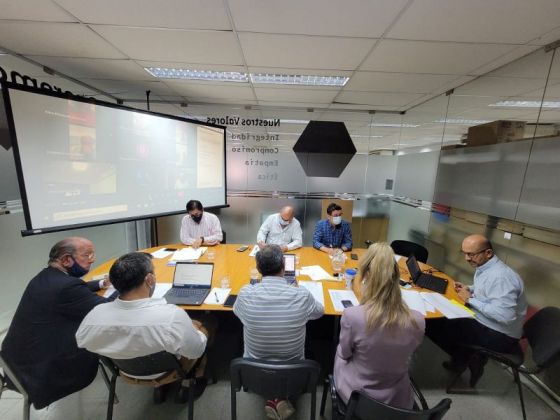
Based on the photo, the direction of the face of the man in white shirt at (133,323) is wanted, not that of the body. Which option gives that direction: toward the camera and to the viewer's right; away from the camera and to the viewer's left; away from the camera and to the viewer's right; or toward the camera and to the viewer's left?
away from the camera and to the viewer's right

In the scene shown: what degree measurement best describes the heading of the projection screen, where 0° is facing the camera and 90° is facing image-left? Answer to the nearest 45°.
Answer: approximately 315°

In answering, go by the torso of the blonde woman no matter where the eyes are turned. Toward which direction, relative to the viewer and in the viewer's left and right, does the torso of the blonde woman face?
facing away from the viewer

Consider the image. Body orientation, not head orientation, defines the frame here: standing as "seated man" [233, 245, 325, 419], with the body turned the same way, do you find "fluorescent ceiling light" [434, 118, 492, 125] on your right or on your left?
on your right

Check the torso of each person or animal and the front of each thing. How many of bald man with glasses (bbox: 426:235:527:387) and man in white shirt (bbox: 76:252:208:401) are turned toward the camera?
0

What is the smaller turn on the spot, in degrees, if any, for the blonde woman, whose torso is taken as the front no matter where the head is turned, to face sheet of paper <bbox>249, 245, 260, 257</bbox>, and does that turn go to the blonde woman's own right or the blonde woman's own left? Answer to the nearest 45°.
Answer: approximately 45° to the blonde woman's own left

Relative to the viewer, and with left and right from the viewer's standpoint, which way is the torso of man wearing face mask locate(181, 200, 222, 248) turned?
facing the viewer

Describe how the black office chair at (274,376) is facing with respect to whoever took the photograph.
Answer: facing away from the viewer

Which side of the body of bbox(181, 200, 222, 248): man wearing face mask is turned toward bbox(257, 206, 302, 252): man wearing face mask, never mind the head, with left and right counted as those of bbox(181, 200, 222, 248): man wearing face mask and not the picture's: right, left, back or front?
left

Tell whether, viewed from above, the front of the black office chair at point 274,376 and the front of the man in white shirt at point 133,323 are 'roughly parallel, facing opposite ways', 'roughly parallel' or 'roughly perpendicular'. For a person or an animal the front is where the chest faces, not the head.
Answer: roughly parallel

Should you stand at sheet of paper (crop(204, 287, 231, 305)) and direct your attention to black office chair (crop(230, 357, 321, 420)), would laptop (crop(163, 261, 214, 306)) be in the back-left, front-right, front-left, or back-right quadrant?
back-right

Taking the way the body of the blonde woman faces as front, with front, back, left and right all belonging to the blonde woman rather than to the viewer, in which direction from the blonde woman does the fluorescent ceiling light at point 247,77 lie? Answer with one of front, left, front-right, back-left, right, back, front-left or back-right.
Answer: front-left

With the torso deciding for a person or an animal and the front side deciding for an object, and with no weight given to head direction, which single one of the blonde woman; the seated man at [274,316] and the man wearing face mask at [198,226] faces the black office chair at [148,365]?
the man wearing face mask

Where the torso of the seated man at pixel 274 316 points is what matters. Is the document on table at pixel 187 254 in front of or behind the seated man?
in front

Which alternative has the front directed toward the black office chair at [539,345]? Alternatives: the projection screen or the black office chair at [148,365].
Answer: the projection screen

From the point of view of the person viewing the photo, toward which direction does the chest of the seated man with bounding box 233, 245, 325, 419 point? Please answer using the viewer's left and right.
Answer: facing away from the viewer

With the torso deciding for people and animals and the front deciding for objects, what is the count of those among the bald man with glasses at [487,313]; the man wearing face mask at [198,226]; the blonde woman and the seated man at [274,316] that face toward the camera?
1

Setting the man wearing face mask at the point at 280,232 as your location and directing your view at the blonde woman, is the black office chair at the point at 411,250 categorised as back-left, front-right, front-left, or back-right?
front-left

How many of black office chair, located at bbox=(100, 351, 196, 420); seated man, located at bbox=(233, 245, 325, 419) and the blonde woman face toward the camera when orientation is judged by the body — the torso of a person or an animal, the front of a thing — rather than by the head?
0

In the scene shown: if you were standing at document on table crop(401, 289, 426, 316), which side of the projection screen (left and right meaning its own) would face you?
front

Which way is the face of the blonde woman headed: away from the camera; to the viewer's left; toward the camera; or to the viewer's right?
away from the camera

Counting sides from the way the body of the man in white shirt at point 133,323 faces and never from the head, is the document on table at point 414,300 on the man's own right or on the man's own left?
on the man's own right

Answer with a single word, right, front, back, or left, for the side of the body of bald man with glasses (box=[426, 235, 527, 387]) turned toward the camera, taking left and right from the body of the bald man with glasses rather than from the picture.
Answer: left
